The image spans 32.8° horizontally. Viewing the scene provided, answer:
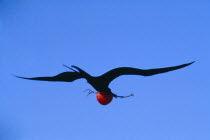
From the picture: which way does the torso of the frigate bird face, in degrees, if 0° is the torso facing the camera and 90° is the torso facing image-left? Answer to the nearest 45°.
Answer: approximately 315°
